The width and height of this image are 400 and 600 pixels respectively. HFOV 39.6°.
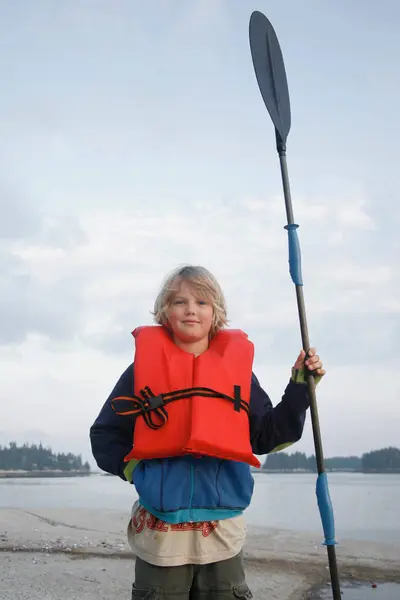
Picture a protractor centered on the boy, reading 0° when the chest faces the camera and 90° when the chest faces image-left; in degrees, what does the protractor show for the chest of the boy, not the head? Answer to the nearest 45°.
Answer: approximately 0°
